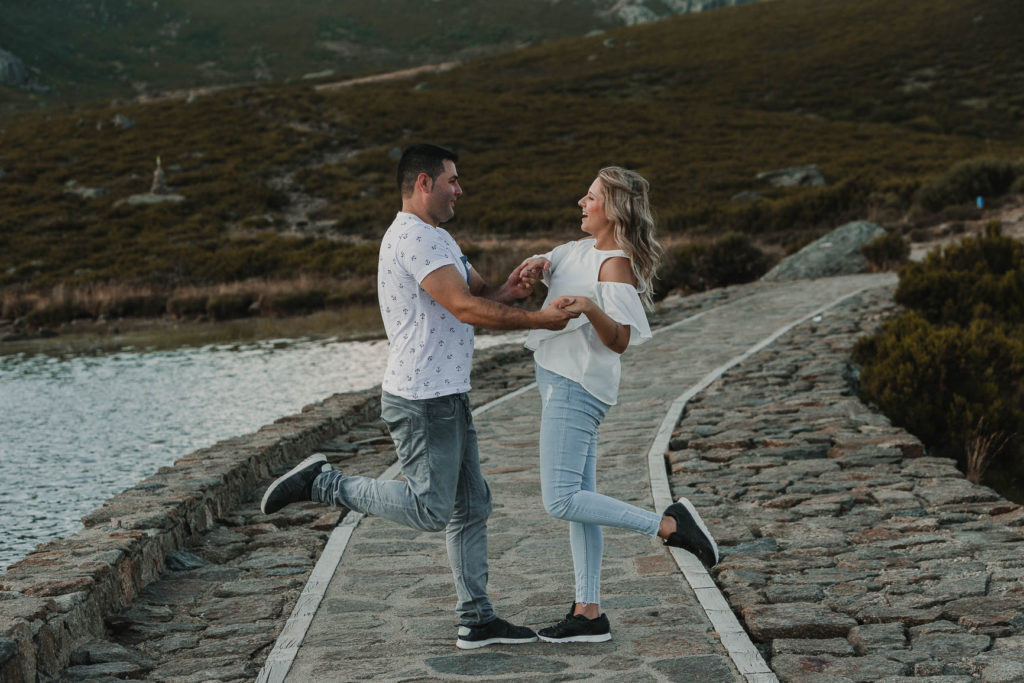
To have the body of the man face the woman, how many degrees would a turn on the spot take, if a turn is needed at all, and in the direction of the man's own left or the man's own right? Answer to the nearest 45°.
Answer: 0° — they already face them

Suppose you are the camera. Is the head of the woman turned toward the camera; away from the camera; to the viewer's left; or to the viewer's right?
to the viewer's left

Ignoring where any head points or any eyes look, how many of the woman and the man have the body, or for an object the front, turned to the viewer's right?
1

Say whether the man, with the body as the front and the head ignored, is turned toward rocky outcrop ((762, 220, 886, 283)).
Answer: no

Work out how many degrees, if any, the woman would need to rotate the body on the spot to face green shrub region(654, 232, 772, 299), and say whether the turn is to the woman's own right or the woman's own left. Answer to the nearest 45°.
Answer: approximately 90° to the woman's own right

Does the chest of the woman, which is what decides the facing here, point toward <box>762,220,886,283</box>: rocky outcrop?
no

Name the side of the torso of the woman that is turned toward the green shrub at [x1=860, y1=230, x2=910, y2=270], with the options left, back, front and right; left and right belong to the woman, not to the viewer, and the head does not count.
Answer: right

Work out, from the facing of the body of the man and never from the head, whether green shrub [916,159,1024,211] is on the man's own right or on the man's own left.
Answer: on the man's own left

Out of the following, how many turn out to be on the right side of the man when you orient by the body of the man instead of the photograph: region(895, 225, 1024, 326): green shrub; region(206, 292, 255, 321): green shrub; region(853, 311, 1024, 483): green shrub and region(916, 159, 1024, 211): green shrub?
0

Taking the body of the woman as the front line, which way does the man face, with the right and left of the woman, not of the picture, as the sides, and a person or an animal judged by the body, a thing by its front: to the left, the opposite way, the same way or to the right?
the opposite way

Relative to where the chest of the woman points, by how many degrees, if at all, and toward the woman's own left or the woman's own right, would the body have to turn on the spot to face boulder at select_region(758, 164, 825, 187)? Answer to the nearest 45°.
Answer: approximately 90° to the woman's own right

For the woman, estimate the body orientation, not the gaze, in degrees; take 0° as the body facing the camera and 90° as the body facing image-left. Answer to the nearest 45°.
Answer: approximately 90°

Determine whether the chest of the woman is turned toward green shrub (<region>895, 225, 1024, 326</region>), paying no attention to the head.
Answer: no

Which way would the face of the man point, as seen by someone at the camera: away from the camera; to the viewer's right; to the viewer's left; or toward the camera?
to the viewer's right

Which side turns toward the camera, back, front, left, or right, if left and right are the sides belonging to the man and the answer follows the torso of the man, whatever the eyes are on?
right

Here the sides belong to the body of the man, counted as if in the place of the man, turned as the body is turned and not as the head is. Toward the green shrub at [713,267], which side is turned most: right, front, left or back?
left
